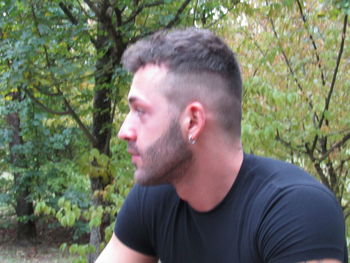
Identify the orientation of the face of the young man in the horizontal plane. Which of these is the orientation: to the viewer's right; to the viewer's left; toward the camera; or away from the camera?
to the viewer's left

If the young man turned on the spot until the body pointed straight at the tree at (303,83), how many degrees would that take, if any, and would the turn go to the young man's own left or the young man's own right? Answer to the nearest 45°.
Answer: approximately 135° to the young man's own right

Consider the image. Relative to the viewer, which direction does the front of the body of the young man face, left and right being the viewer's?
facing the viewer and to the left of the viewer

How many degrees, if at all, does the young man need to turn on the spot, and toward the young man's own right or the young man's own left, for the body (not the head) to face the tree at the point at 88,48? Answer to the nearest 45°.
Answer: approximately 135° to the young man's own right
